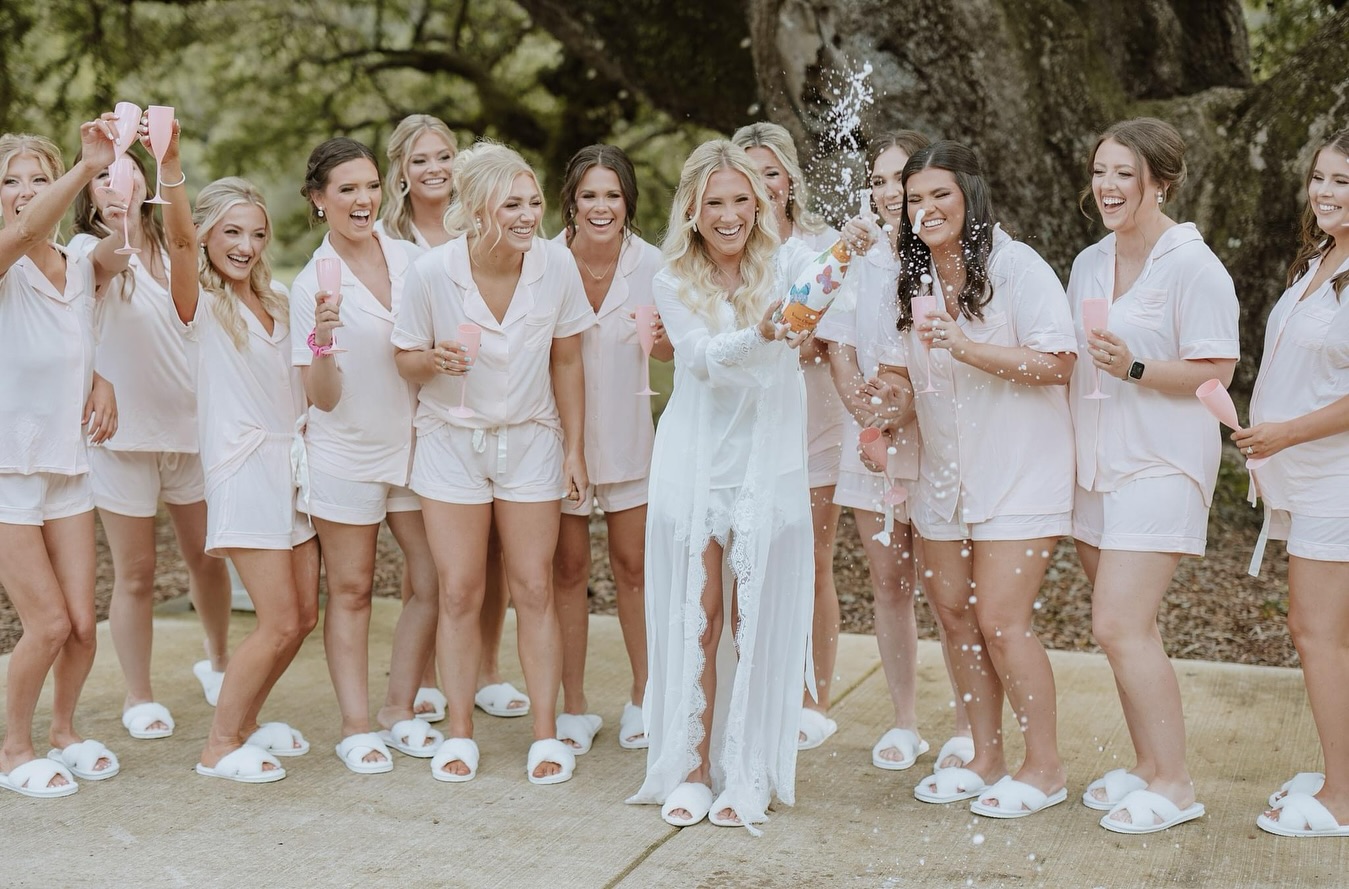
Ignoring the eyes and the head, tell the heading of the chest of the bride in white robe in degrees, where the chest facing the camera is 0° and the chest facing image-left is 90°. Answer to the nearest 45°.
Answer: approximately 0°

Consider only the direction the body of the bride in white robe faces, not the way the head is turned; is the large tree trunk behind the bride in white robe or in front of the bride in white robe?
behind
